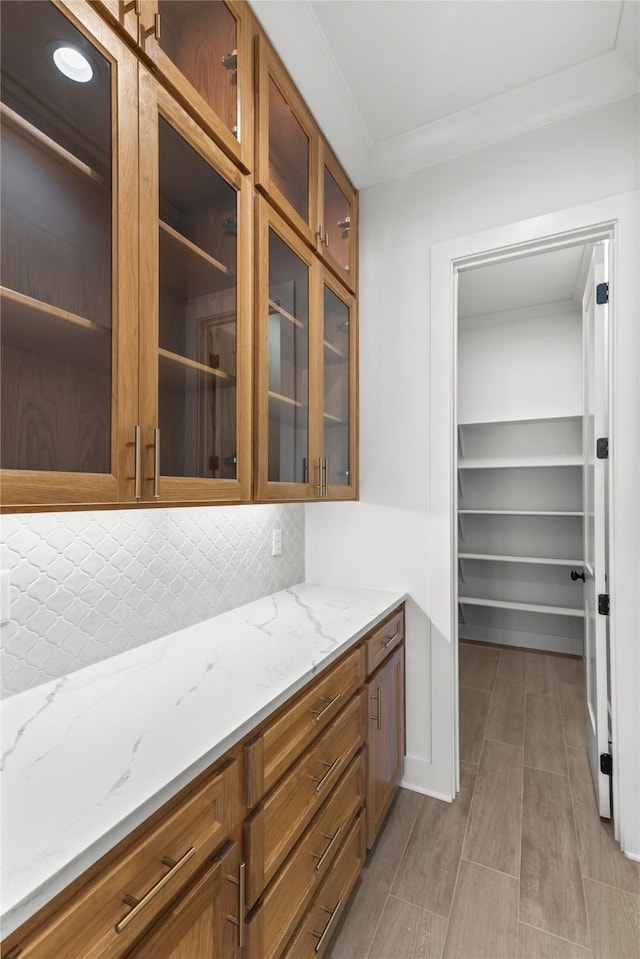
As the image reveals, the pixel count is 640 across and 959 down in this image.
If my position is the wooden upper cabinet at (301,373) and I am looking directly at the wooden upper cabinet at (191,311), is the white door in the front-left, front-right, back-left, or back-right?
back-left

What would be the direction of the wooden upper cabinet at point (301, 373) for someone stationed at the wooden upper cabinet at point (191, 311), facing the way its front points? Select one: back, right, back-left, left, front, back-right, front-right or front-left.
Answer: left

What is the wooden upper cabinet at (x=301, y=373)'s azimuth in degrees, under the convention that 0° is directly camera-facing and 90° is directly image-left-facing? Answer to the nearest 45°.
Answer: approximately 315°

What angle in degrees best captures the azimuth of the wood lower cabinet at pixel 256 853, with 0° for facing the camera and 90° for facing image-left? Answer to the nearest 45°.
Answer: approximately 315°

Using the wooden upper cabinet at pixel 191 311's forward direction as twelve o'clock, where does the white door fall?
The white door is roughly at 10 o'clock from the wooden upper cabinet.

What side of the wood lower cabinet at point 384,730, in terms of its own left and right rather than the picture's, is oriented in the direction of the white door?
front

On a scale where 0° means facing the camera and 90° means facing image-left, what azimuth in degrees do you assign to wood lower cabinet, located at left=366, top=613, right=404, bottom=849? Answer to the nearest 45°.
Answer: approximately 270°

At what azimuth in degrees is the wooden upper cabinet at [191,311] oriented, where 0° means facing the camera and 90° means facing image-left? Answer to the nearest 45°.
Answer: approximately 315°
